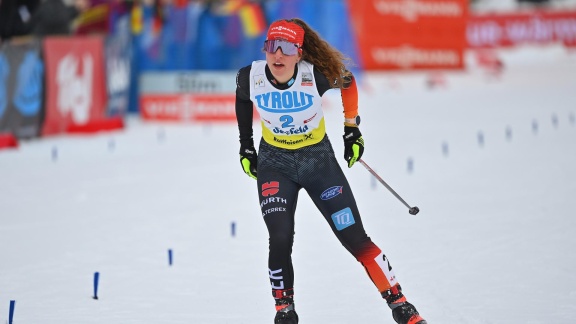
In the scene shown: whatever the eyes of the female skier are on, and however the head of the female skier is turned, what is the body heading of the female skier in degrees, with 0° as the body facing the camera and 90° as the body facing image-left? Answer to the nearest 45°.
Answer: approximately 0°

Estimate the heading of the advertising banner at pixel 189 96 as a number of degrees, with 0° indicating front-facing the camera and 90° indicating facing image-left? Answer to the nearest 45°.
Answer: approximately 0°

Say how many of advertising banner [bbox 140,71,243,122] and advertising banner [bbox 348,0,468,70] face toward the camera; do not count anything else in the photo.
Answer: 2

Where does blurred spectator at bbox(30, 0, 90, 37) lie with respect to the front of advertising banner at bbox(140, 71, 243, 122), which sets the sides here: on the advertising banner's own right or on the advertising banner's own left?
on the advertising banner's own right

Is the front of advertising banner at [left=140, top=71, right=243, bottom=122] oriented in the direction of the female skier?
yes

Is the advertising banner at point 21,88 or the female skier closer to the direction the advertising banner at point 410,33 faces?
the female skier

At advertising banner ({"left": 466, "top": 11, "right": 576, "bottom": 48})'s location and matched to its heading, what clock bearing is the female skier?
The female skier is roughly at 12 o'clock from the advertising banner.

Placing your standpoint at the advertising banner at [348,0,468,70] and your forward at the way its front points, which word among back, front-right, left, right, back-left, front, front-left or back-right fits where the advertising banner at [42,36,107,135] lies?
front-right

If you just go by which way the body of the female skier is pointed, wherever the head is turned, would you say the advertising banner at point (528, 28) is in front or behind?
behind
